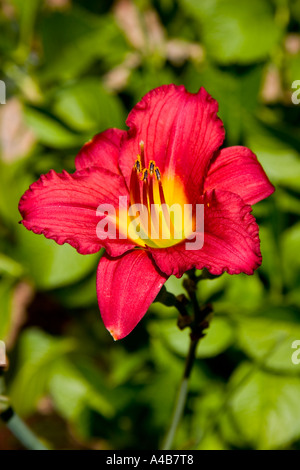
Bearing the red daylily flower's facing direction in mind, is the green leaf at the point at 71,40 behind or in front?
behind

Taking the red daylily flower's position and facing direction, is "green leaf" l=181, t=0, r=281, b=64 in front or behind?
behind

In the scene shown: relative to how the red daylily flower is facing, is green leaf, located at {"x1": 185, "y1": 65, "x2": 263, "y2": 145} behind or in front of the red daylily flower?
behind

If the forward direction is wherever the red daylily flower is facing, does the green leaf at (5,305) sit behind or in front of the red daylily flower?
behind

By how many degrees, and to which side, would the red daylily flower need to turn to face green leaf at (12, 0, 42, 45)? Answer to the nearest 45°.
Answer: approximately 135° to its right

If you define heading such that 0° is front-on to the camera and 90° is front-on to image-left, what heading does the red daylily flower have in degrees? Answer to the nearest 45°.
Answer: approximately 0°

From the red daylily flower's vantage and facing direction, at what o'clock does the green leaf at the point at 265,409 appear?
The green leaf is roughly at 7 o'clock from the red daylily flower.
